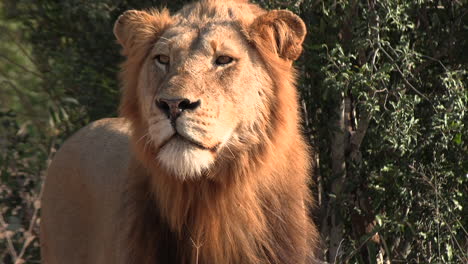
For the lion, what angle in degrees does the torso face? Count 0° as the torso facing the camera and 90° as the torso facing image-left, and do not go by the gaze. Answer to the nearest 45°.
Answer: approximately 315°
